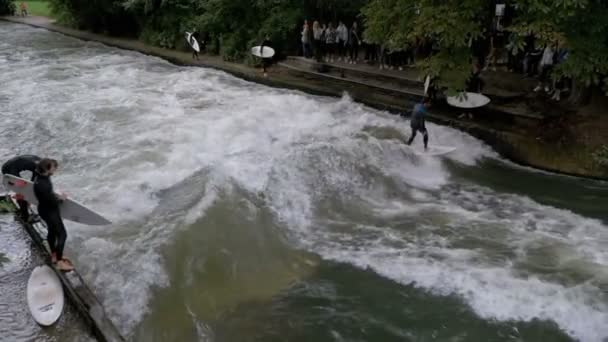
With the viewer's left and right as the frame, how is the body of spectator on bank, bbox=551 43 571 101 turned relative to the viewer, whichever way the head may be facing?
facing the viewer and to the left of the viewer

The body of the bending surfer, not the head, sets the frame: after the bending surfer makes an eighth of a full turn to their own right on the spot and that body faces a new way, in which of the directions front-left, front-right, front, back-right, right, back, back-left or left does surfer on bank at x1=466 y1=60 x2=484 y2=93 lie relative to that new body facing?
front-left

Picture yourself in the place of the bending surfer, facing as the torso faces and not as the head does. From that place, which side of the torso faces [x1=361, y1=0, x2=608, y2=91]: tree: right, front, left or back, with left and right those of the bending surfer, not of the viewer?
front

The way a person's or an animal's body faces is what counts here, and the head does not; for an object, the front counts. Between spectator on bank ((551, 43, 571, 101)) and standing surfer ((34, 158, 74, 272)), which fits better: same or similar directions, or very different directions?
very different directions

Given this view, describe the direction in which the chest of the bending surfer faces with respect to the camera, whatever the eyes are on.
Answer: to the viewer's right

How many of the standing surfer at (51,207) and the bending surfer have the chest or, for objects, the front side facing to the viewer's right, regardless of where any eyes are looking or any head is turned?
2

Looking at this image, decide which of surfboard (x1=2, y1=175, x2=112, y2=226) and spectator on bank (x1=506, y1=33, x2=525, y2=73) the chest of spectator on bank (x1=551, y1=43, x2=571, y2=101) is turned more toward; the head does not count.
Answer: the surfboard

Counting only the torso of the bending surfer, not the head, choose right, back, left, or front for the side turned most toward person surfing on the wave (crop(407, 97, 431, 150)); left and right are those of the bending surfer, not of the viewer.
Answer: front

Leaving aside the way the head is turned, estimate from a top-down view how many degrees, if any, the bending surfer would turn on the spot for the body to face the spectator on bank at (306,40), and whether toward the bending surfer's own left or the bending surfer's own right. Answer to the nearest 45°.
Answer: approximately 45° to the bending surfer's own left

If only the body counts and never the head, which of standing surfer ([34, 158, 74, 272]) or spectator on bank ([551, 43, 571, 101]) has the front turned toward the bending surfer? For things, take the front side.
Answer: the spectator on bank

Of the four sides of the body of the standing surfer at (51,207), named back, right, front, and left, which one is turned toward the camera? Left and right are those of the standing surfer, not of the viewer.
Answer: right

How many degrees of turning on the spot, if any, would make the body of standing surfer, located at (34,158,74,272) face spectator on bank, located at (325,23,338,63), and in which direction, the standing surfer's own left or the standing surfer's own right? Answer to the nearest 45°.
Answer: approximately 45° to the standing surfer's own left

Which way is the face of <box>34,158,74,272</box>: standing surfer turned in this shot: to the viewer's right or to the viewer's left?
to the viewer's right

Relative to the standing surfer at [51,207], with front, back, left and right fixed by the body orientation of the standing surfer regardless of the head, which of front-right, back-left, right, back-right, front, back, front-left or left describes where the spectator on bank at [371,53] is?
front-left
